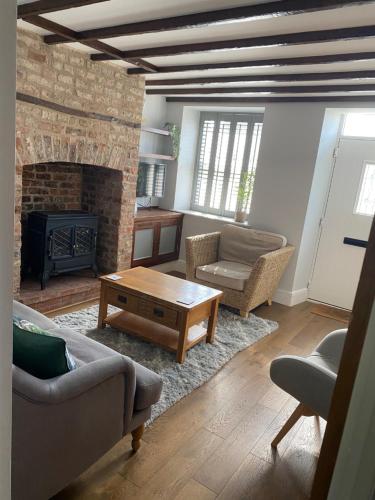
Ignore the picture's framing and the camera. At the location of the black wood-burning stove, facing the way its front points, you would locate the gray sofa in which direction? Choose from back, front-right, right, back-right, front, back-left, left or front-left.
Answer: front-right

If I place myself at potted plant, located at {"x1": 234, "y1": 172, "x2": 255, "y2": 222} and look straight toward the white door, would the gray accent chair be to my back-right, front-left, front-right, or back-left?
front-right

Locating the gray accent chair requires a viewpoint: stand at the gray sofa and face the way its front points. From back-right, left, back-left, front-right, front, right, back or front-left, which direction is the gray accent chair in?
front-right

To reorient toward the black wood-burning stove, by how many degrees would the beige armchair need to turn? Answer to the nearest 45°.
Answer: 0° — it already faces it

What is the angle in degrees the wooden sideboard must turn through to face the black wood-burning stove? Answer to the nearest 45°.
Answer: approximately 90° to its right

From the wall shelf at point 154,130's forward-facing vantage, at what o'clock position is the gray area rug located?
The gray area rug is roughly at 1 o'clock from the wall shelf.

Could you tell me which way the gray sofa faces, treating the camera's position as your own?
facing away from the viewer and to the right of the viewer

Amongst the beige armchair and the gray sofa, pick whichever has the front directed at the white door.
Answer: the gray sofa

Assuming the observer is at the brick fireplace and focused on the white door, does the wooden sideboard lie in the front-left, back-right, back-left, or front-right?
front-left

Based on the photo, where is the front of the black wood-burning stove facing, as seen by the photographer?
facing the viewer and to the right of the viewer

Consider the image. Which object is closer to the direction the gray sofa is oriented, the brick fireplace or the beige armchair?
the beige armchair

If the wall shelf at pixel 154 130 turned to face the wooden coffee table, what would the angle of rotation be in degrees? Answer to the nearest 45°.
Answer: approximately 45° to its right

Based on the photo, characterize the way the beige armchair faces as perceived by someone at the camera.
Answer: facing the viewer and to the left of the viewer
